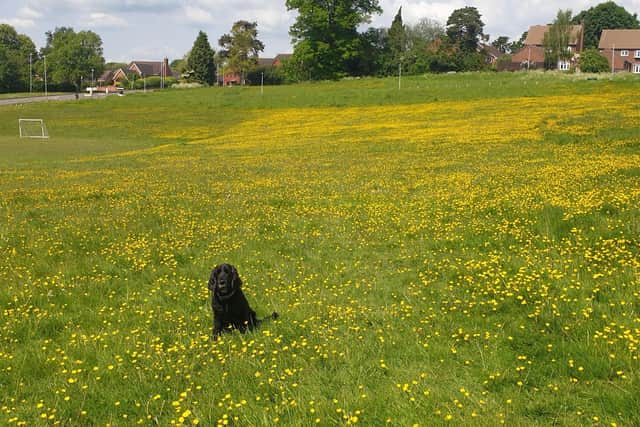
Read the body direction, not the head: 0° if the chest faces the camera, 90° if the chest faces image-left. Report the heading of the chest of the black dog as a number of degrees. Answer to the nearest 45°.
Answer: approximately 45°
